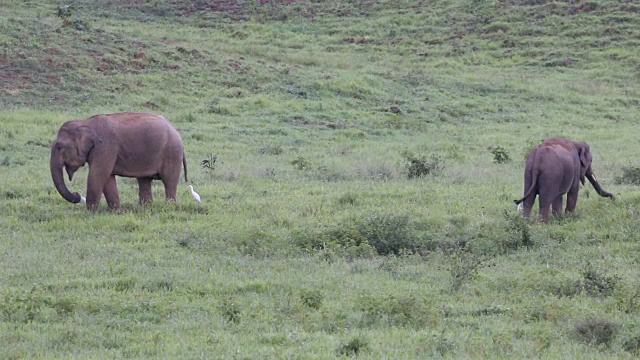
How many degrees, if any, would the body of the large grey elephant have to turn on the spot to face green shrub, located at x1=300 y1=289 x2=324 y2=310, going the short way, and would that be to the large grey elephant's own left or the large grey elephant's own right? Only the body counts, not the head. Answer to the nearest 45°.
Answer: approximately 90° to the large grey elephant's own left

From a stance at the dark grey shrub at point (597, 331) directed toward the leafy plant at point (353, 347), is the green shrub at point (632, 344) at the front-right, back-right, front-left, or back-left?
back-left

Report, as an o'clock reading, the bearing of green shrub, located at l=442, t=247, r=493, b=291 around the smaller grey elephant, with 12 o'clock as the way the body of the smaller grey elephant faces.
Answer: The green shrub is roughly at 5 o'clock from the smaller grey elephant.

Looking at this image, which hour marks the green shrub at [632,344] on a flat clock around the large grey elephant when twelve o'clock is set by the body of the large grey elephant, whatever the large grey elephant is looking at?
The green shrub is roughly at 8 o'clock from the large grey elephant.

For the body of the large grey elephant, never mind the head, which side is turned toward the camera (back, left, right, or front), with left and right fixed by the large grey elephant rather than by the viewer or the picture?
left

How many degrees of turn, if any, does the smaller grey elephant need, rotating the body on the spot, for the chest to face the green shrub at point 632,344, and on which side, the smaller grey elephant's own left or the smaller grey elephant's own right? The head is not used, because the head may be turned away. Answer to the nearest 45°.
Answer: approximately 135° to the smaller grey elephant's own right

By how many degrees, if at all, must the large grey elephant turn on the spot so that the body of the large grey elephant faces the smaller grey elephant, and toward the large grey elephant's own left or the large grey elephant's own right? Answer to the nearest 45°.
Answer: approximately 180°

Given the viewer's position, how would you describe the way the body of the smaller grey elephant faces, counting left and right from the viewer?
facing away from the viewer and to the right of the viewer

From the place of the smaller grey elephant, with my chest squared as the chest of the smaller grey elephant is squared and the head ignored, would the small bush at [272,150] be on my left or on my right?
on my left

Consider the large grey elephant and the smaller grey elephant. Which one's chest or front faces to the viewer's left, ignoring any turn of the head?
the large grey elephant

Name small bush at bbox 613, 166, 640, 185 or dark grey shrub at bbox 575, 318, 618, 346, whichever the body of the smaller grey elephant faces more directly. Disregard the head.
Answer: the small bush
